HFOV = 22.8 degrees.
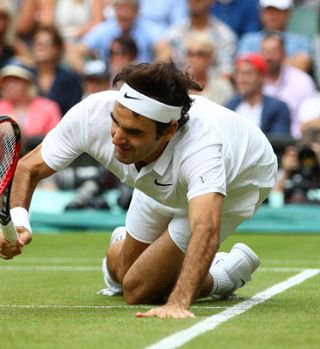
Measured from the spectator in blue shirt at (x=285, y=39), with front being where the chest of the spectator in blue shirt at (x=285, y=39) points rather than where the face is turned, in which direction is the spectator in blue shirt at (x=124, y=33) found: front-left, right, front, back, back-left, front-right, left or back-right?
right

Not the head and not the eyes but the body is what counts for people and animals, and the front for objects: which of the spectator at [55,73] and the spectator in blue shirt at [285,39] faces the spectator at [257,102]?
the spectator in blue shirt

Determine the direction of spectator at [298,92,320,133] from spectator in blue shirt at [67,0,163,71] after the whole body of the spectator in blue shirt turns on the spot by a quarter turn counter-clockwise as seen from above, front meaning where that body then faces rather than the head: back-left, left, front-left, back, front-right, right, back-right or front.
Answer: front-right

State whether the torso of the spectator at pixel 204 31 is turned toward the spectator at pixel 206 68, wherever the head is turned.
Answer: yes

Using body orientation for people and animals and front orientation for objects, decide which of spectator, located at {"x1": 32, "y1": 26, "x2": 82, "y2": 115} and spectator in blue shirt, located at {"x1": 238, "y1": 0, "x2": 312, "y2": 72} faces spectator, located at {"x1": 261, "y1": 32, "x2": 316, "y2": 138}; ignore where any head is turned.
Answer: the spectator in blue shirt

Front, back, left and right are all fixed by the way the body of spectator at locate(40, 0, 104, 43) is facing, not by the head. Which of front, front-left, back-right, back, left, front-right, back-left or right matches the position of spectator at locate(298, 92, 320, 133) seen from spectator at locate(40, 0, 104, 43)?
front-left

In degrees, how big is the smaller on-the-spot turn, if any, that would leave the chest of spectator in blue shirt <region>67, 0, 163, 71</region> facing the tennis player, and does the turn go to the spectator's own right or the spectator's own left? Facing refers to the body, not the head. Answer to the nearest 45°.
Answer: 0° — they already face them

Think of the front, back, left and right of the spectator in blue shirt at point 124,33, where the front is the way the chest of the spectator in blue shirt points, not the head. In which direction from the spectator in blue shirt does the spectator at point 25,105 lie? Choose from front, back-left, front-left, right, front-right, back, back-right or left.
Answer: front-right

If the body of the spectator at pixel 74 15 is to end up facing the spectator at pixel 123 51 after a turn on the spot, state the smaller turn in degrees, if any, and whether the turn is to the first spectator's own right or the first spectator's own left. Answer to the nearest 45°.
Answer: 0° — they already face them

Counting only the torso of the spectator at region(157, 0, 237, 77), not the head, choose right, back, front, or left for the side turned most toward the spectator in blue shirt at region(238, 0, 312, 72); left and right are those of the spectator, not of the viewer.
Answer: left
